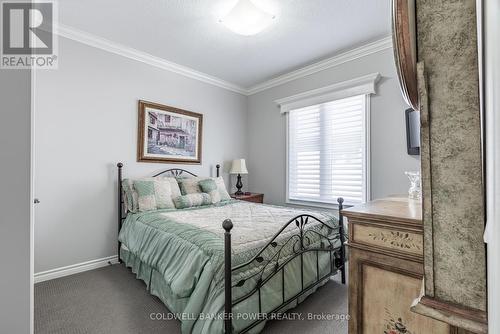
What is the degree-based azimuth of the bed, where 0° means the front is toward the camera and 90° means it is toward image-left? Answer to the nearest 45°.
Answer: approximately 315°

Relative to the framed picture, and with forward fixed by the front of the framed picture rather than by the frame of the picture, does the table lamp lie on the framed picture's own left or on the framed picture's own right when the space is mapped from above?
on the framed picture's own left

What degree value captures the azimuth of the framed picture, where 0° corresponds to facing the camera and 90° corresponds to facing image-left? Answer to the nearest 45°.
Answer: approximately 315°
